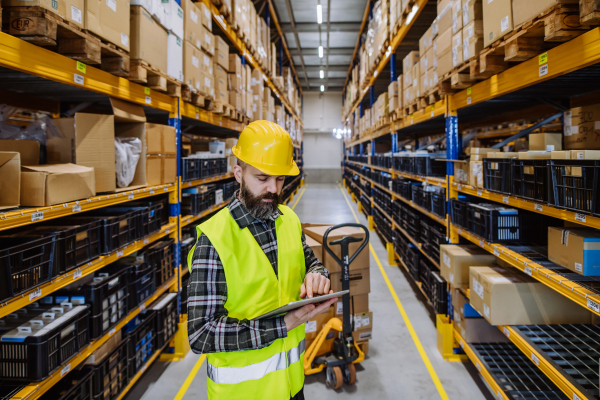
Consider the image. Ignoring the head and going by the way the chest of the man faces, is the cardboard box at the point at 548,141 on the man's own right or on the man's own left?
on the man's own left

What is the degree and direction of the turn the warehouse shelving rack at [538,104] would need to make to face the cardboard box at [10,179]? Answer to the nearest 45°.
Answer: approximately 45° to its left

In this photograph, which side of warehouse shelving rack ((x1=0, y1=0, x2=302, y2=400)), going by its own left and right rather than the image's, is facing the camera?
right

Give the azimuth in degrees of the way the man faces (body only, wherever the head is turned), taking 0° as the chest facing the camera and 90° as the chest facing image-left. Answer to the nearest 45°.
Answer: approximately 315°

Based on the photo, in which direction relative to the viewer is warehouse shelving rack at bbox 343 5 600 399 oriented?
to the viewer's left
